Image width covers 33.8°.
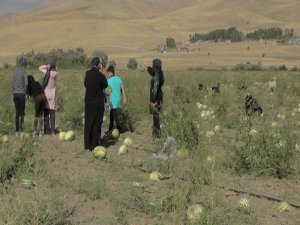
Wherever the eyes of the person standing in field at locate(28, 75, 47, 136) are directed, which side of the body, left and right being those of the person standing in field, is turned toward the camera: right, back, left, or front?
left

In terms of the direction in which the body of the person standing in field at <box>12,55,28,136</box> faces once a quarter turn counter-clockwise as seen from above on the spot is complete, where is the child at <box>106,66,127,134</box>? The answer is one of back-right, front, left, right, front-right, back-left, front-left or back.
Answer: back-right

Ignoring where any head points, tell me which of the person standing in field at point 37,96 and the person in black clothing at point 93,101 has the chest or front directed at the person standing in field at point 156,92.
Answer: the person in black clothing

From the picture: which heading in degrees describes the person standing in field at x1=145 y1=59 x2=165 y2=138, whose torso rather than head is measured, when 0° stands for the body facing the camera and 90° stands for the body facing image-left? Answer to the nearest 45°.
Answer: approximately 135°

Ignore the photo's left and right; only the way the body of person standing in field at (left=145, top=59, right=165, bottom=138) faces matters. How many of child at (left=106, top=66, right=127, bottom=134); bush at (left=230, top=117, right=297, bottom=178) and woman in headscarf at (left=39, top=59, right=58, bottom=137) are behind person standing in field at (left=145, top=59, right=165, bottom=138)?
1

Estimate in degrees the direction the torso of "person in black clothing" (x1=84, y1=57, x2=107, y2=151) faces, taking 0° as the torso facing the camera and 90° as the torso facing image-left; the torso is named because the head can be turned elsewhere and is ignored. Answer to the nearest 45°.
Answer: approximately 225°

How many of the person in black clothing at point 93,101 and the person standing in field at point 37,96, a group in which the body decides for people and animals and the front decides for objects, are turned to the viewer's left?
1

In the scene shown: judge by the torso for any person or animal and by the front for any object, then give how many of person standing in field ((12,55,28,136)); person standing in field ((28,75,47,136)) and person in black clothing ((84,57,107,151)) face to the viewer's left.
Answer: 1
